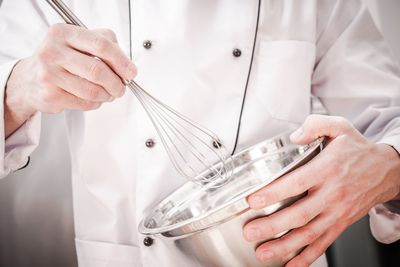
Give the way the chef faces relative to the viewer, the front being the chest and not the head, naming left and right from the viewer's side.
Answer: facing the viewer
